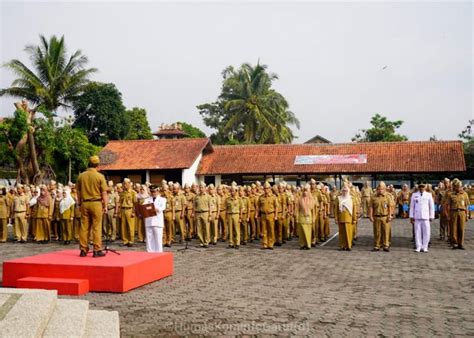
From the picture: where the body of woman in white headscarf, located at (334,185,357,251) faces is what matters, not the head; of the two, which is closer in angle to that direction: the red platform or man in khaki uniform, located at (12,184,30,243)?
the red platform

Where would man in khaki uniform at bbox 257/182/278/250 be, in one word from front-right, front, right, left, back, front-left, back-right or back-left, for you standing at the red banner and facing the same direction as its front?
front

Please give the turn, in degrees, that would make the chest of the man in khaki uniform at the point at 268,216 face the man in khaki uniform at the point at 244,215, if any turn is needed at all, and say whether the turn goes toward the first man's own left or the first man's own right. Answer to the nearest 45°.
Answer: approximately 135° to the first man's own right

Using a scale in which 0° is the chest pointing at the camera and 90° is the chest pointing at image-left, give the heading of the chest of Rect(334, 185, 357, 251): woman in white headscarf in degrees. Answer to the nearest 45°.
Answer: approximately 0°

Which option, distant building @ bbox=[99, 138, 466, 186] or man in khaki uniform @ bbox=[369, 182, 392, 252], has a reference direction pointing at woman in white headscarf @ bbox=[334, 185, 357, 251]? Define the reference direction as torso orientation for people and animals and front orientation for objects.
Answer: the distant building

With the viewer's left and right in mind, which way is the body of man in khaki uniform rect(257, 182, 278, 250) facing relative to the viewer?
facing the viewer

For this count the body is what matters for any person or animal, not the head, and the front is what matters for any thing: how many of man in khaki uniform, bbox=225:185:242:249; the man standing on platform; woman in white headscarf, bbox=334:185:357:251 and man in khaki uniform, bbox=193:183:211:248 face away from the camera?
1

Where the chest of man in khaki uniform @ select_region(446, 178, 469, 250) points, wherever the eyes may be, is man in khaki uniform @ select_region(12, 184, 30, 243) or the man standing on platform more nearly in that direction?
the man standing on platform

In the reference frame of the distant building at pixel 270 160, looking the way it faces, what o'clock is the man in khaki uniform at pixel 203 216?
The man in khaki uniform is roughly at 12 o'clock from the distant building.

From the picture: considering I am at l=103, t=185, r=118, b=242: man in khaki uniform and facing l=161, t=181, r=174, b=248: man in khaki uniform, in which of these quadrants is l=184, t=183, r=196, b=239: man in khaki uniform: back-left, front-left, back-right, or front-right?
front-left

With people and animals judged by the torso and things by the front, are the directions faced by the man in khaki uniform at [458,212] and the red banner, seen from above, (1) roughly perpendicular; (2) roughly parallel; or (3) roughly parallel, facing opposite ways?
roughly parallel

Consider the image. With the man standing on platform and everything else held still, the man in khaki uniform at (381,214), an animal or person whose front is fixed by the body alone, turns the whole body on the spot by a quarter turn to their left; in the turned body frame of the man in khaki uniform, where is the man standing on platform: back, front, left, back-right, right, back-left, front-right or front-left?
back-right

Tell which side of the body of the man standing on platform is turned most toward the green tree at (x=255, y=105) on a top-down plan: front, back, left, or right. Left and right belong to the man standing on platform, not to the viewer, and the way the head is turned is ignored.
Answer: front

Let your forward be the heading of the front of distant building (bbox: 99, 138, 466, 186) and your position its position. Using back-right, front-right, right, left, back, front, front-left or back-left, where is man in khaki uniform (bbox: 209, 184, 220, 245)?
front

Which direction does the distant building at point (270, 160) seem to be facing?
toward the camera

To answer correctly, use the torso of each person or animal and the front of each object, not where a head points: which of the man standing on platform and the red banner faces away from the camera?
the man standing on platform

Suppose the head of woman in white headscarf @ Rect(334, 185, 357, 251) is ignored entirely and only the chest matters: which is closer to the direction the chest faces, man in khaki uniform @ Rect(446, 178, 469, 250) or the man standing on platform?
the man standing on platform

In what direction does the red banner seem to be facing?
toward the camera
